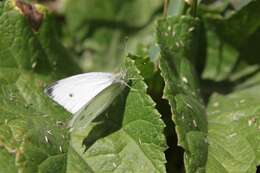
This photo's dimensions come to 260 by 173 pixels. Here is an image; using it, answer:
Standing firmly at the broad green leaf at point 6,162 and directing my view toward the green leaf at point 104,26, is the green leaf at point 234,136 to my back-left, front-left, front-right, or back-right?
front-right

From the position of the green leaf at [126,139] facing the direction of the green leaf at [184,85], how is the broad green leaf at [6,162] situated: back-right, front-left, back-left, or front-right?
back-left

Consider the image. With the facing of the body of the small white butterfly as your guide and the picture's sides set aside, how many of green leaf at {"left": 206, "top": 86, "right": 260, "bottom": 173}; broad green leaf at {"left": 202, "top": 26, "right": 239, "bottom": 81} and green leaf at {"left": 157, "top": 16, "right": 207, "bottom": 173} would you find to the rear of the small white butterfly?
0

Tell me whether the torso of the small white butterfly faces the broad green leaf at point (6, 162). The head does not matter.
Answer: no

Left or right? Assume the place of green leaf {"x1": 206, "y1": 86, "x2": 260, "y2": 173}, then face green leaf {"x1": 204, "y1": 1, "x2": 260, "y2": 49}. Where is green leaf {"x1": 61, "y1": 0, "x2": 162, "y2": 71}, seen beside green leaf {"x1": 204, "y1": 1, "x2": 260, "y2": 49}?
left

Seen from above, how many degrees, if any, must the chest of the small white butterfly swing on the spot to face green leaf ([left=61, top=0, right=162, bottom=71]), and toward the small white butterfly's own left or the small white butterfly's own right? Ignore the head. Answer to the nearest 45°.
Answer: approximately 90° to the small white butterfly's own left

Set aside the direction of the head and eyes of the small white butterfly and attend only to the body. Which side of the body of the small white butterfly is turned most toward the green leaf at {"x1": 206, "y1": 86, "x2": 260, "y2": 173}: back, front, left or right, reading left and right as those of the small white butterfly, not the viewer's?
front

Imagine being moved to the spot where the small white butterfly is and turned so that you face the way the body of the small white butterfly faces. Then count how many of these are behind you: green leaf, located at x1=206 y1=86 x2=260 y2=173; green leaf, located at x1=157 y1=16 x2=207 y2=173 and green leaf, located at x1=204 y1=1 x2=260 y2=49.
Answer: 0

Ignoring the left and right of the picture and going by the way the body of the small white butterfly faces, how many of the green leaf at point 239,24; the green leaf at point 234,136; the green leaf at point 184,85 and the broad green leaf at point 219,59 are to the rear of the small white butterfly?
0

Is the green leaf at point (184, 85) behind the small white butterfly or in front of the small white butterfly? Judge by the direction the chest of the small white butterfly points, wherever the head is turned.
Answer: in front

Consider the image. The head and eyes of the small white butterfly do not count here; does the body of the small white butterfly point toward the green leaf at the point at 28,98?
no

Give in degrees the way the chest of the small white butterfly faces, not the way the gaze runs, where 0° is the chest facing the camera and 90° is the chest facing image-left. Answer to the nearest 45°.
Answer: approximately 270°

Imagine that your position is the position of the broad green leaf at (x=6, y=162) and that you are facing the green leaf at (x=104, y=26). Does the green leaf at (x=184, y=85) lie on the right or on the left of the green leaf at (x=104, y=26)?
right

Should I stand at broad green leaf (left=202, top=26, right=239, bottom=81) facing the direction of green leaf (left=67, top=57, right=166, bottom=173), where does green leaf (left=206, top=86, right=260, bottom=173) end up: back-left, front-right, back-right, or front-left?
front-left

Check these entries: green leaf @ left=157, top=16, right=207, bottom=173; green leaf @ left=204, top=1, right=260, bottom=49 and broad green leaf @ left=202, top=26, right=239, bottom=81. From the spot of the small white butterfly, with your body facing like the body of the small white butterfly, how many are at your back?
0

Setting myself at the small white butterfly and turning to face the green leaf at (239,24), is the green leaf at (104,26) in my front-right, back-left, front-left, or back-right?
front-left
